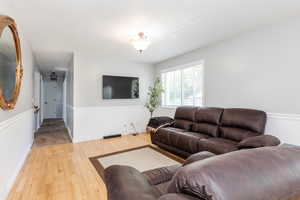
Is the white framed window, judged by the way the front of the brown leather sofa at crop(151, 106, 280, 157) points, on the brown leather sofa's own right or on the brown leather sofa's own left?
on the brown leather sofa's own right

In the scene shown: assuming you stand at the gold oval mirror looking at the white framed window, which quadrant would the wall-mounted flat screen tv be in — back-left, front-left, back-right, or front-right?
front-left

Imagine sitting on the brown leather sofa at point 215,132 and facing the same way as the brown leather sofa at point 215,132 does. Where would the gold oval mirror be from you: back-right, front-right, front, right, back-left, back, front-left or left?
front

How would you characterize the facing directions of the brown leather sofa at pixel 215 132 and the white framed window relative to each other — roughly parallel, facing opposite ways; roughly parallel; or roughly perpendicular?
roughly parallel

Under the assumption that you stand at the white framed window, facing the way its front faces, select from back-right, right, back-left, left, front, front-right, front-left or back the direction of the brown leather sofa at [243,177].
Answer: front-left

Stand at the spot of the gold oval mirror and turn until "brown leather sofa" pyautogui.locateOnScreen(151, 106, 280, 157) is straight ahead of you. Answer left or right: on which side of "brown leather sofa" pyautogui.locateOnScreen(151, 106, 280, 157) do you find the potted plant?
left

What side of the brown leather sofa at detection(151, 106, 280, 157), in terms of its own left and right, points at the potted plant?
right

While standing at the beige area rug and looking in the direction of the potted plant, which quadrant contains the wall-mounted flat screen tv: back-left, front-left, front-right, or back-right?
front-left

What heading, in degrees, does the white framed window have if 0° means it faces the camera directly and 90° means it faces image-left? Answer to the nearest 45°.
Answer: approximately 45°

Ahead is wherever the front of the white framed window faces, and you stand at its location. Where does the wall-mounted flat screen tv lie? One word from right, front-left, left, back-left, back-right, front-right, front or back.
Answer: front-right

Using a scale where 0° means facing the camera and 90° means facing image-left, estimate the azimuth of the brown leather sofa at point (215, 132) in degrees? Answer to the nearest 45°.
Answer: approximately 45°

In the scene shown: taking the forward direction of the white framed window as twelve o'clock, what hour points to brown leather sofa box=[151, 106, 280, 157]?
The brown leather sofa is roughly at 10 o'clock from the white framed window.

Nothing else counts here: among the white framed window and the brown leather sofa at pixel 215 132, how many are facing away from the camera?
0
